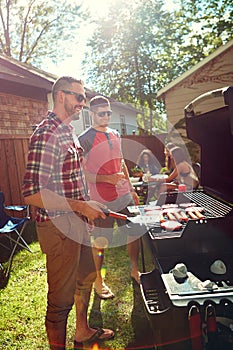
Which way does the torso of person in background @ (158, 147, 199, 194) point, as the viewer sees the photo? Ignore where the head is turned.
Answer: to the viewer's left

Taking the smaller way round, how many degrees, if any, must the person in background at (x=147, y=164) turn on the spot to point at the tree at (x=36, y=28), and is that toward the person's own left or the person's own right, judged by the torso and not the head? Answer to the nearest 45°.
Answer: approximately 135° to the person's own right

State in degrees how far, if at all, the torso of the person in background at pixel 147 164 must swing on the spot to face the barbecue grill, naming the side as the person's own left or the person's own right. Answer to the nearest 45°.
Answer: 0° — they already face it

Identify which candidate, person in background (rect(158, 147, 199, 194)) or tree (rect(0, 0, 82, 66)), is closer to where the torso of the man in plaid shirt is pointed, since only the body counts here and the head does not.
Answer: the person in background

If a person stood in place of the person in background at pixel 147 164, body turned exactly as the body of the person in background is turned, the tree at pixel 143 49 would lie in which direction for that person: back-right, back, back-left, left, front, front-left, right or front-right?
back

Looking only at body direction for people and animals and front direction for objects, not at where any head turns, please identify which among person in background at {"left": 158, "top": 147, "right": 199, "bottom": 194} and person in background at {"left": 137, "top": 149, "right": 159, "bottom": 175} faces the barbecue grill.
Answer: person in background at {"left": 137, "top": 149, "right": 159, "bottom": 175}

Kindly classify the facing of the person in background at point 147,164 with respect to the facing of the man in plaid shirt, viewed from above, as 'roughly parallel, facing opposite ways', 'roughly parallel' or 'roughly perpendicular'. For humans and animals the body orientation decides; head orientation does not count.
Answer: roughly perpendicular

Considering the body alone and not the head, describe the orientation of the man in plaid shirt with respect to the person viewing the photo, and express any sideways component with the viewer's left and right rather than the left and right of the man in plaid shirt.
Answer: facing to the right of the viewer

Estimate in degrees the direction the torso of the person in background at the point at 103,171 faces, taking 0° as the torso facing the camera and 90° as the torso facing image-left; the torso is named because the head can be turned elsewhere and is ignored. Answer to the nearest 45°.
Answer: approximately 315°
